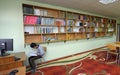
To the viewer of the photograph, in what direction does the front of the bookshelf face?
facing the viewer and to the right of the viewer
